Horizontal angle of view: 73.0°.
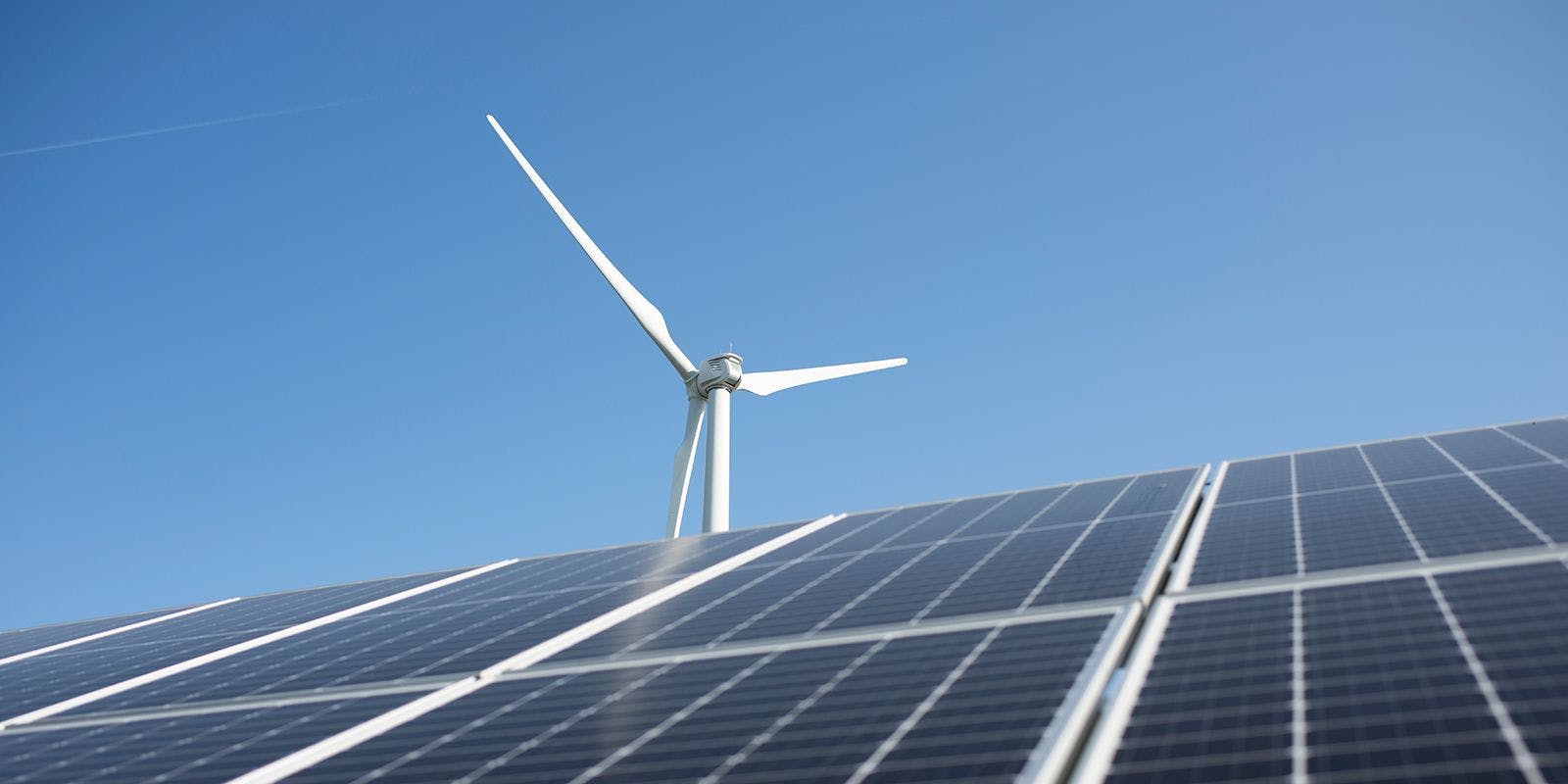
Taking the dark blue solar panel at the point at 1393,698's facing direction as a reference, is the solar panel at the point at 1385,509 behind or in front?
behind

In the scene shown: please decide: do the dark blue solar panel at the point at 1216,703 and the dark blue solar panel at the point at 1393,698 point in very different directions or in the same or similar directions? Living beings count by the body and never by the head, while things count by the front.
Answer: same or similar directions

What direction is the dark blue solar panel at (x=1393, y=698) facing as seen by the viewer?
toward the camera

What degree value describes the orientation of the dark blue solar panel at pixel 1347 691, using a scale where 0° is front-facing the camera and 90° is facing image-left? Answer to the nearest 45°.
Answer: approximately 0°

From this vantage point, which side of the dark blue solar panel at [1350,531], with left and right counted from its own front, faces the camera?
front

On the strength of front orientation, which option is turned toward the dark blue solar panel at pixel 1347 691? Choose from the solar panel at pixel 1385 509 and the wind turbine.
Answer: the solar panel

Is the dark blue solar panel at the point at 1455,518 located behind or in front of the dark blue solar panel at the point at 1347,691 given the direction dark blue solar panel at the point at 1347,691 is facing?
behind

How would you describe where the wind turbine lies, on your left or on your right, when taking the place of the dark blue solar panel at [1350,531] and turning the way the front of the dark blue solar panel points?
on your right

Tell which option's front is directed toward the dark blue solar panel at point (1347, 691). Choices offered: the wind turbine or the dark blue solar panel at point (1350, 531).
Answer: the dark blue solar panel at point (1350, 531)

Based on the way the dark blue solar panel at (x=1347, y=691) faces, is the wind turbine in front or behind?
behind

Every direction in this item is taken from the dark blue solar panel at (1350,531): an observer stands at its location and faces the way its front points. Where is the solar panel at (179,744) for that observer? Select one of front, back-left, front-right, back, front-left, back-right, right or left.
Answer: front-right

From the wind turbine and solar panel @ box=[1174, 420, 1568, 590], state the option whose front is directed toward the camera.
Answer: the solar panel

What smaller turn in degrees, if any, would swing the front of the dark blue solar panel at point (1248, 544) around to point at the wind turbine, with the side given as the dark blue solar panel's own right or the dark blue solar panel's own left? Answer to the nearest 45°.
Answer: approximately 135° to the dark blue solar panel's own right

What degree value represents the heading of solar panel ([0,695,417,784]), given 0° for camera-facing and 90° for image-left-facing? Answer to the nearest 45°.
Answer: approximately 45°

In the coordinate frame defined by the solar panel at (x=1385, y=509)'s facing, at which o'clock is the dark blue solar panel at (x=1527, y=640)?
The dark blue solar panel is roughly at 12 o'clock from the solar panel.

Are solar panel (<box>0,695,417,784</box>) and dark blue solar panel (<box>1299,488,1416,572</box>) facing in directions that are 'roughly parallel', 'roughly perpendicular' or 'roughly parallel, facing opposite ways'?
roughly parallel
